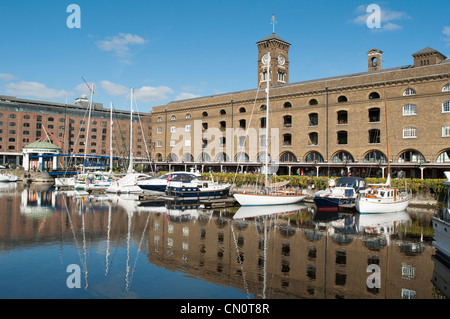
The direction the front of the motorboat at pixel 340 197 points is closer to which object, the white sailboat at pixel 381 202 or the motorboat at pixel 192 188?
the motorboat

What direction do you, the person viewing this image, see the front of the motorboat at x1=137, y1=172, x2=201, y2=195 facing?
facing to the left of the viewer

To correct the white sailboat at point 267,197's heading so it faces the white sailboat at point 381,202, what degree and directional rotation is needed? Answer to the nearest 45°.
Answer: approximately 180°

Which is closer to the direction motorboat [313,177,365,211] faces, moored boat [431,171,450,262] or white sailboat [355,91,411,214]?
the moored boat

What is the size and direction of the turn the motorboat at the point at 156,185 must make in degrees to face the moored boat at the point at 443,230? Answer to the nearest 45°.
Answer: approximately 135° to its left

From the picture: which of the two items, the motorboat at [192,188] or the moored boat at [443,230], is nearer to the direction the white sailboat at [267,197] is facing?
the motorboat

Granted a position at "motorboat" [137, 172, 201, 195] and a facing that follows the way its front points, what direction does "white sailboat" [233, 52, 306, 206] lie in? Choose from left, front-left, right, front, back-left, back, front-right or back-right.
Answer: back-left

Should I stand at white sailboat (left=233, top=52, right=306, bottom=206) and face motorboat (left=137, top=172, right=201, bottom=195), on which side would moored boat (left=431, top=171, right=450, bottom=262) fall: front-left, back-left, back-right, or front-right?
back-left

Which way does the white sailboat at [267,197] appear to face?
to the viewer's left

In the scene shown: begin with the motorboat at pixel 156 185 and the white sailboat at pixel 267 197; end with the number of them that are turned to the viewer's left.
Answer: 2

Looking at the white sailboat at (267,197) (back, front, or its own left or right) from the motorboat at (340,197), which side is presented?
back
